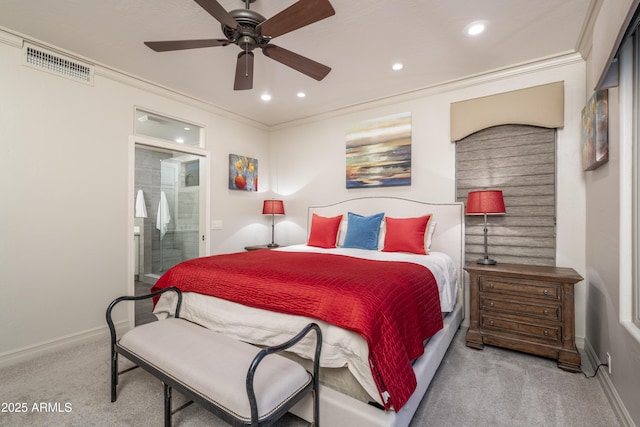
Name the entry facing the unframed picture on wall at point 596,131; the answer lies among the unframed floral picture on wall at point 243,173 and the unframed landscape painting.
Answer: the unframed floral picture on wall at point 243,173

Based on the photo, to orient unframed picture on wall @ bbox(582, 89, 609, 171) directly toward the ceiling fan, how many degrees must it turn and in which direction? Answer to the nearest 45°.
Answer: approximately 45° to its left

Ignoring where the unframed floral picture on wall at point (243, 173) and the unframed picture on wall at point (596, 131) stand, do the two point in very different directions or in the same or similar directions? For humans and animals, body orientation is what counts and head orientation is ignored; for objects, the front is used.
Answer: very different directions

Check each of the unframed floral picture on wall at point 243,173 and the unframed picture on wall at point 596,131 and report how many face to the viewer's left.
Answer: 1

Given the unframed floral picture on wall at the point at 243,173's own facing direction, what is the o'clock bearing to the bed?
The bed is roughly at 1 o'clock from the unframed floral picture on wall.

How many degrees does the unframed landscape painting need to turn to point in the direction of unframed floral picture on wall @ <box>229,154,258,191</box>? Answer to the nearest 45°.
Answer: approximately 45° to its right

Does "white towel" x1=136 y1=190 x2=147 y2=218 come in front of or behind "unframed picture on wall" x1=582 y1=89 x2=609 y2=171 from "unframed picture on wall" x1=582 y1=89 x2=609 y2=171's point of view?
in front

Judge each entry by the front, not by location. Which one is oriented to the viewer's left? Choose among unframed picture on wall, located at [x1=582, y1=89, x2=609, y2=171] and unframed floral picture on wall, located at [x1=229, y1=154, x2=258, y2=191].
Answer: unframed picture on wall, located at [x1=582, y1=89, x2=609, y2=171]

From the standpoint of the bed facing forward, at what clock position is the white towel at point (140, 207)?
The white towel is roughly at 3 o'clock from the bed.

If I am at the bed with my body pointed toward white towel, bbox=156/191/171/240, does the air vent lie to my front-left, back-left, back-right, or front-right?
front-left

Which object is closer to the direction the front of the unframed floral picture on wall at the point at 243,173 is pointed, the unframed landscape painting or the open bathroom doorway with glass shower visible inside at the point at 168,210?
the unframed landscape painting

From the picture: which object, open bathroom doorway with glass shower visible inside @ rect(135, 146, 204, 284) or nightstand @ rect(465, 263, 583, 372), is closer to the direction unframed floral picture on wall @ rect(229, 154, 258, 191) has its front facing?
the nightstand

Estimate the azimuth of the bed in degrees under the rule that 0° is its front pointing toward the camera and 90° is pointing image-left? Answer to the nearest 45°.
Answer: approximately 45°

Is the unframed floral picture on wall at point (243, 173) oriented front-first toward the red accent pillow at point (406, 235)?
yes

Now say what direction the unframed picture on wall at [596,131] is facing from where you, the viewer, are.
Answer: facing to the left of the viewer

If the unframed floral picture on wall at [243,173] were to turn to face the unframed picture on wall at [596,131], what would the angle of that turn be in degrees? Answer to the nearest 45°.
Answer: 0° — it already faces it

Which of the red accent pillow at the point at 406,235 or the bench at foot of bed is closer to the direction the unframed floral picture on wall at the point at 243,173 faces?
the red accent pillow
